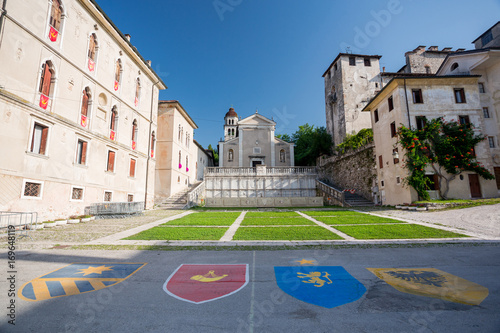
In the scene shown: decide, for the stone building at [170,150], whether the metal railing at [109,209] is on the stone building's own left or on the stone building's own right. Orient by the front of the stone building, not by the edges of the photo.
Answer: on the stone building's own right

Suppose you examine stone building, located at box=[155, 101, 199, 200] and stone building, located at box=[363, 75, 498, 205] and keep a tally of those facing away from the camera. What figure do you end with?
0

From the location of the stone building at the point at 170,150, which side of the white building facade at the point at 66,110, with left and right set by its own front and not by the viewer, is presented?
left

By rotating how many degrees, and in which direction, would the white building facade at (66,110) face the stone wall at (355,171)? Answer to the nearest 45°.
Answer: approximately 45° to its left

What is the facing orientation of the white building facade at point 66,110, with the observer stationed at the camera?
facing the viewer and to the right of the viewer

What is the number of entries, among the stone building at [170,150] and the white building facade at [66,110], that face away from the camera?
0

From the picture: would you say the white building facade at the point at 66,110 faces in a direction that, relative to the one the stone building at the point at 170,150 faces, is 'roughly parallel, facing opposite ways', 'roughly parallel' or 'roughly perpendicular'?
roughly parallel

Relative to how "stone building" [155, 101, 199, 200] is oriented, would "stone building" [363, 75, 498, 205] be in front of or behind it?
in front

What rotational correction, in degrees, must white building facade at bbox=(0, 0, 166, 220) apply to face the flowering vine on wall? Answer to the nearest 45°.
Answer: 0° — it already faces it

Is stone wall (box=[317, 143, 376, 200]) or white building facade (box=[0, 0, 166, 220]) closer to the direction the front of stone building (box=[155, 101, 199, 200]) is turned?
the stone wall

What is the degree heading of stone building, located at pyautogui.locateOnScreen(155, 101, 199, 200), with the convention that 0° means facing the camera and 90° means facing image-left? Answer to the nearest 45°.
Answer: approximately 315°

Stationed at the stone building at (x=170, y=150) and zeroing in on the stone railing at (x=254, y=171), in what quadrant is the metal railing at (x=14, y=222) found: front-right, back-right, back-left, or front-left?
back-right

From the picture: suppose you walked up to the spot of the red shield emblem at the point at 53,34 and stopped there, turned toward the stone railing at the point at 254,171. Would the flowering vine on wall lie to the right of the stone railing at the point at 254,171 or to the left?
right
